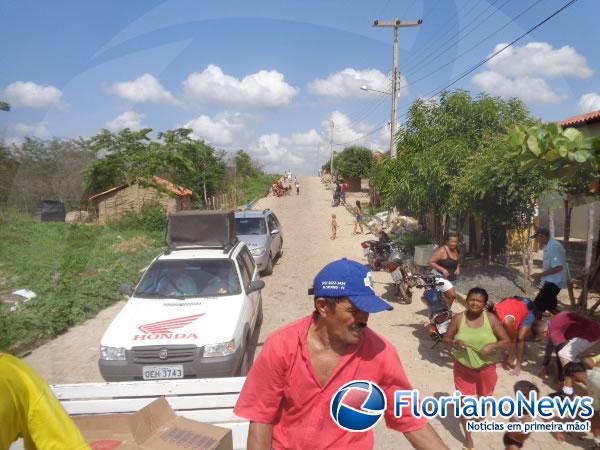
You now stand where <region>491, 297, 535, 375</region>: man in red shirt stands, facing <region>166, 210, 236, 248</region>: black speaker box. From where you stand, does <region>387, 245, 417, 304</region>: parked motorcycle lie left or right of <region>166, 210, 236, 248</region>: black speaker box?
right

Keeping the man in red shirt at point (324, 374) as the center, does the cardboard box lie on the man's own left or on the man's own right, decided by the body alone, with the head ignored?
on the man's own right

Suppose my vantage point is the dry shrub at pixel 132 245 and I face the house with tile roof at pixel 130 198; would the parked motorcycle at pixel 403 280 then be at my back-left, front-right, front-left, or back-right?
back-right

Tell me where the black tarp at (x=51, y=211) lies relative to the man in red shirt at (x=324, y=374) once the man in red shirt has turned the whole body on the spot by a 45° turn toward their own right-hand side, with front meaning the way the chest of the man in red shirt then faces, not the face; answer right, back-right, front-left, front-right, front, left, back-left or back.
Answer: right

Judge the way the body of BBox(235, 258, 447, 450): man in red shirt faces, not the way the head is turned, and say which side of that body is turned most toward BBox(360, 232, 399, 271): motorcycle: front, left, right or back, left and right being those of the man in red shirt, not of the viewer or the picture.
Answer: back

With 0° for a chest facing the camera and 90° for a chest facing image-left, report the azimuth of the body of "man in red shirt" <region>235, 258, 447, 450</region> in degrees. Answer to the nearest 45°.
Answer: approximately 0°

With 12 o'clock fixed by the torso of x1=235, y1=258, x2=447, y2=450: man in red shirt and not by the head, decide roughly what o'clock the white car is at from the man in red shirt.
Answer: The white car is roughly at 5 o'clock from the man in red shirt.

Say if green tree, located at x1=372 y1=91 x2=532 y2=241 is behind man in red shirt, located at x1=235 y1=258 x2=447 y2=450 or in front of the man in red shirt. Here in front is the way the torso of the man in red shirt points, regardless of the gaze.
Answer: behind

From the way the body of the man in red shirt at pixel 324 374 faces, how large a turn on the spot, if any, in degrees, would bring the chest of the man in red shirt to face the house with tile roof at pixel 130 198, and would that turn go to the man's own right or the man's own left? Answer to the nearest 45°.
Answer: approximately 135° to the man's own right

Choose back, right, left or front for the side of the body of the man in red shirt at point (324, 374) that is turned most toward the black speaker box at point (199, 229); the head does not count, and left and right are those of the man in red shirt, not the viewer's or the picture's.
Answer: back

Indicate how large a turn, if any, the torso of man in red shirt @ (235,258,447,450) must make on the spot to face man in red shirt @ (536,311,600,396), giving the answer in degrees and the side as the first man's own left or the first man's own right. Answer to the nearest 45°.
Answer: approximately 135° to the first man's own left

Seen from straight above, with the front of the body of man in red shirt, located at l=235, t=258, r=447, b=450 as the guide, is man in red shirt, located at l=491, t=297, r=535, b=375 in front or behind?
behind
